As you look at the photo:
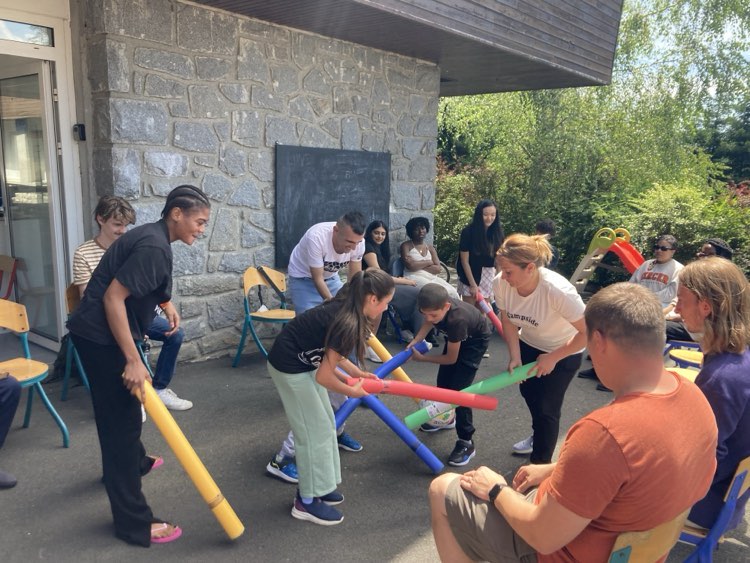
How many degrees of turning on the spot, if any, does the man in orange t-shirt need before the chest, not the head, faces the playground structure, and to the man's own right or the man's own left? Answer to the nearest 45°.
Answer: approximately 45° to the man's own right

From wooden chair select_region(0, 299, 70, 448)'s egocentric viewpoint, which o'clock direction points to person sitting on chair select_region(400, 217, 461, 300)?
The person sitting on chair is roughly at 10 o'clock from the wooden chair.

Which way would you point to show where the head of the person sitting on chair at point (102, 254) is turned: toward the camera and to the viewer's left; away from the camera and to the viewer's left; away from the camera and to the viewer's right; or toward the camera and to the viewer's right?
toward the camera and to the viewer's right

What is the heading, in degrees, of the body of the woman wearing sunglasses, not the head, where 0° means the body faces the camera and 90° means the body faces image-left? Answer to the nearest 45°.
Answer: approximately 45°

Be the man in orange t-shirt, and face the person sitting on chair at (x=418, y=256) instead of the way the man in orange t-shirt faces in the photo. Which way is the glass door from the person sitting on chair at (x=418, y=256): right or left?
left

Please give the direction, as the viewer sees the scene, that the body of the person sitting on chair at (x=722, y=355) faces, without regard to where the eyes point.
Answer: to the viewer's left

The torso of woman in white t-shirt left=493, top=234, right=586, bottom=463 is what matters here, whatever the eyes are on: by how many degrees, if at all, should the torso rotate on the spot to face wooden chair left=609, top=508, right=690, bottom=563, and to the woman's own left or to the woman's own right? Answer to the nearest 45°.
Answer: approximately 45° to the woman's own left

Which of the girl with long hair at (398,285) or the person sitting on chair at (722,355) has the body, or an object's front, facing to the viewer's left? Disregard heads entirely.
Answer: the person sitting on chair

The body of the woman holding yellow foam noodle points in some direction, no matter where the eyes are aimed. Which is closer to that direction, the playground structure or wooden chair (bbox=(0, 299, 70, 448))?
the playground structure

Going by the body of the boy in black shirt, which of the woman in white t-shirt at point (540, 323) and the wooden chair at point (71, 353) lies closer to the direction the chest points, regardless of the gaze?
the wooden chair

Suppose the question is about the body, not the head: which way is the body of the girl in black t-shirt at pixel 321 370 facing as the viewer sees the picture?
to the viewer's right

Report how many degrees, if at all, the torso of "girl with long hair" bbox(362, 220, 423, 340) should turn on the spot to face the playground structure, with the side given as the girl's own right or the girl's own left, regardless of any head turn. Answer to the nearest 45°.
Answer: approximately 90° to the girl's own left

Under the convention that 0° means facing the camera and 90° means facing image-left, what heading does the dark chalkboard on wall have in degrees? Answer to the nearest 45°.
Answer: approximately 315°

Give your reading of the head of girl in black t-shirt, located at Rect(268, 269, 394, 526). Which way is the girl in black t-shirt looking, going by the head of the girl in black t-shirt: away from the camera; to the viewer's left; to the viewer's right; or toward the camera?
to the viewer's right

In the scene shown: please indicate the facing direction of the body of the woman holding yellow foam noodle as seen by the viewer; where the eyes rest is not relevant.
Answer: to the viewer's right
